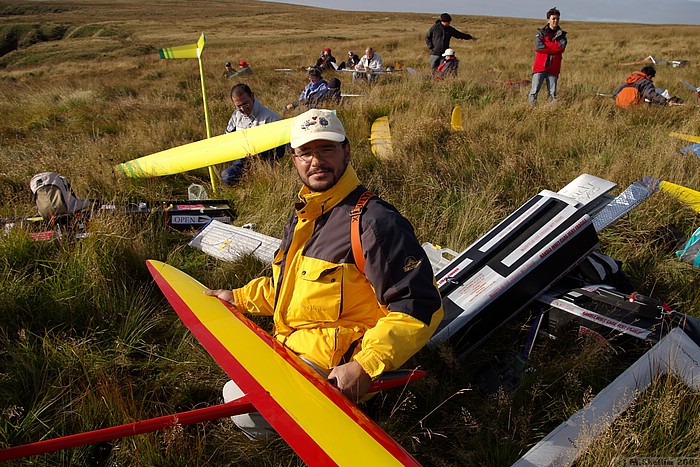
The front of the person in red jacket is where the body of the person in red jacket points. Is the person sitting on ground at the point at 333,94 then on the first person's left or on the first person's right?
on the first person's right

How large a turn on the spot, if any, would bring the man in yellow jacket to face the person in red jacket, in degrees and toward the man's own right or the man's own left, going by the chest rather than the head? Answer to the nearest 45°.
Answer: approximately 180°

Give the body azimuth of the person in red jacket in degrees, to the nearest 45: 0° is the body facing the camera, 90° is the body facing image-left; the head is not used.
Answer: approximately 0°

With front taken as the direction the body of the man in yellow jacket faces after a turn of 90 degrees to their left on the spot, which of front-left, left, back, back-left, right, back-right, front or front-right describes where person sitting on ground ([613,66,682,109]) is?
left

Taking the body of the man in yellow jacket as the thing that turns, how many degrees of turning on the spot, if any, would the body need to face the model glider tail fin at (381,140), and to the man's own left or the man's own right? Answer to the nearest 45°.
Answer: approximately 135° to the man's own right

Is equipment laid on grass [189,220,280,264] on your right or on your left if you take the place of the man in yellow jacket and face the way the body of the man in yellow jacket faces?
on your right

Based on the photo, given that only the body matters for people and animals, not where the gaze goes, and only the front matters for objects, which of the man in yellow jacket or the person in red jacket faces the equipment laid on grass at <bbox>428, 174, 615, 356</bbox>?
the person in red jacket

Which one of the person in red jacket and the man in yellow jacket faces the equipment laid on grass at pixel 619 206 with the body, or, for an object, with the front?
the person in red jacket

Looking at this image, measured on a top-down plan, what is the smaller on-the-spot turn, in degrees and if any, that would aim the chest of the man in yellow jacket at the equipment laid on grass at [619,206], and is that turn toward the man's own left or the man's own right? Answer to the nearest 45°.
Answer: approximately 180°

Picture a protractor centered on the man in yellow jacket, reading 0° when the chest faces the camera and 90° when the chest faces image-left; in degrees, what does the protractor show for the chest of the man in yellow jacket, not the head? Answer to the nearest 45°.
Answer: approximately 45°

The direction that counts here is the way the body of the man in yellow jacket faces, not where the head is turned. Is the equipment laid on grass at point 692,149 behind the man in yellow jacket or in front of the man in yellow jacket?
behind
